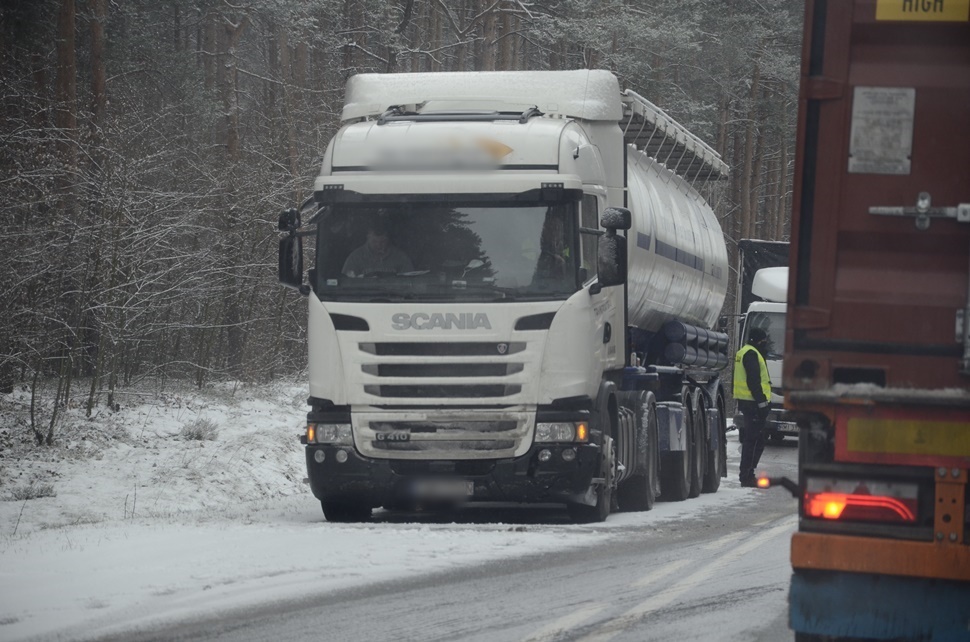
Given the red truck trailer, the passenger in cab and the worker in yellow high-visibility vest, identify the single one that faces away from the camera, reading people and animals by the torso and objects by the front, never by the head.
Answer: the red truck trailer

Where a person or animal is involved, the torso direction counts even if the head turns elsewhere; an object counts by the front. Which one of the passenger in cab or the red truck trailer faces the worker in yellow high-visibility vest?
the red truck trailer

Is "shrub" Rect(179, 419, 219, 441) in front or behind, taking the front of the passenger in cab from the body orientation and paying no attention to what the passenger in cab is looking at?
behind

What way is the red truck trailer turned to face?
away from the camera

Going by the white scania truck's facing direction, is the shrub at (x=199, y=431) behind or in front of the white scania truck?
behind

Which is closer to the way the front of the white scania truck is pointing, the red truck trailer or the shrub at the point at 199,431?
the red truck trailer
